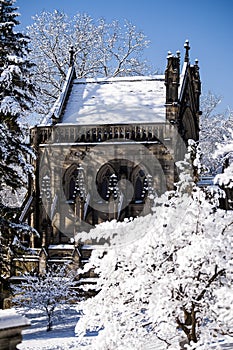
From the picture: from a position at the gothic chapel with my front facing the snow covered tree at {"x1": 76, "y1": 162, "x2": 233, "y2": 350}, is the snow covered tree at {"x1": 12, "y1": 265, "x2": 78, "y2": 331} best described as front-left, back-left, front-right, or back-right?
front-right

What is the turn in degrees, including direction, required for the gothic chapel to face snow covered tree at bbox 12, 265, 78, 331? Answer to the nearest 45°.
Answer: approximately 90° to its right

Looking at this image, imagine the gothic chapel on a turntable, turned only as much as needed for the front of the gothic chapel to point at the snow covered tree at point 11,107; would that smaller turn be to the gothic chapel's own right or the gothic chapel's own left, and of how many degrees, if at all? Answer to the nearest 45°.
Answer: approximately 90° to the gothic chapel's own right

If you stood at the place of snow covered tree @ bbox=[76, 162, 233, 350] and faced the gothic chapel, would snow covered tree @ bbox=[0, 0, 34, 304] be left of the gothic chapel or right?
left
